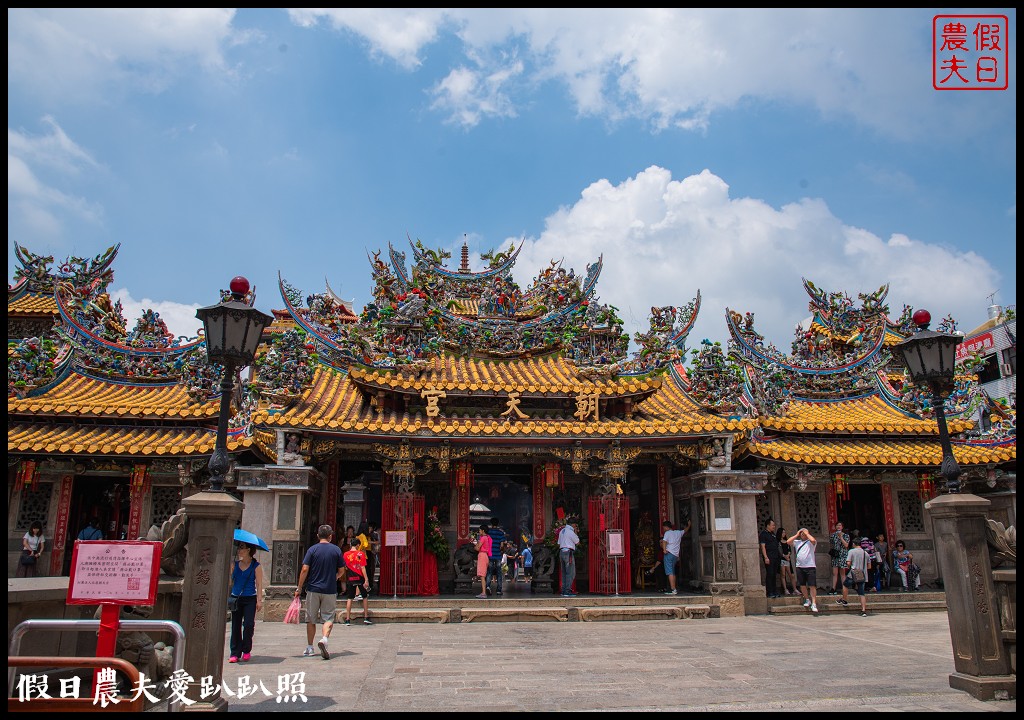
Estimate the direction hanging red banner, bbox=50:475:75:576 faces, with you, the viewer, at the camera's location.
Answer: facing the viewer

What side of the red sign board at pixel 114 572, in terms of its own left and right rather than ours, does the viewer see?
front

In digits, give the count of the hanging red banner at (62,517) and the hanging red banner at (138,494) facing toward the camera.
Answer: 2

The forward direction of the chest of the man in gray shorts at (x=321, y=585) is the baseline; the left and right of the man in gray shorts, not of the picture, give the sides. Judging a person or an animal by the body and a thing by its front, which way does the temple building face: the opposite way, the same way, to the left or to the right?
the opposite way

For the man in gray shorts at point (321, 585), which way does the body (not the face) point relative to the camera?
away from the camera

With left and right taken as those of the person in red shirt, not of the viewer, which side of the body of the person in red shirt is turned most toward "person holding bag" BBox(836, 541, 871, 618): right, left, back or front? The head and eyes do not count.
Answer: right

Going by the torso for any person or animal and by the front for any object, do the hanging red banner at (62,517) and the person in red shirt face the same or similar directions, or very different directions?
very different directions

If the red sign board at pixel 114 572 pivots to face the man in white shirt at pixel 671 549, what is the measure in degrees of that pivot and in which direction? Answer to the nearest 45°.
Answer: approximately 135° to its left

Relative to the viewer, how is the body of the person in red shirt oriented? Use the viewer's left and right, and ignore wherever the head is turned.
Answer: facing away from the viewer

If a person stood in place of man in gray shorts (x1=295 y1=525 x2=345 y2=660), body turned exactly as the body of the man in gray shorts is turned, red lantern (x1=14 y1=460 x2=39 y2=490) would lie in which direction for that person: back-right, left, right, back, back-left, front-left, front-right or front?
front-left

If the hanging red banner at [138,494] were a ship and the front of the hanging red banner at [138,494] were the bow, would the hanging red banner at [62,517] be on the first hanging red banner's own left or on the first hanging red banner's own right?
on the first hanging red banner's own right

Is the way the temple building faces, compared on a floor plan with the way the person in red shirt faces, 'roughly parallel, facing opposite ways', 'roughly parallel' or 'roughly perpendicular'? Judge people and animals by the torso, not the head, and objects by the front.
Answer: roughly parallel, facing opposite ways

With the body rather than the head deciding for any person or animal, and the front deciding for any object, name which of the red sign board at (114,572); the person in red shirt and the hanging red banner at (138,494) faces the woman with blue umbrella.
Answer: the hanging red banner

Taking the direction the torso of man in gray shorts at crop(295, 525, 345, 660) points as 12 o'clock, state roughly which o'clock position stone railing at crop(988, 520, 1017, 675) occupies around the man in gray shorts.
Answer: The stone railing is roughly at 4 o'clock from the man in gray shorts.

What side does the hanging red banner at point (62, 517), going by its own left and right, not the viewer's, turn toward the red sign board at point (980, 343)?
left

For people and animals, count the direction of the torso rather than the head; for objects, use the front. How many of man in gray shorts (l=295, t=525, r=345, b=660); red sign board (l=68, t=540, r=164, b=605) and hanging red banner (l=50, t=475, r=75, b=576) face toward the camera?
2

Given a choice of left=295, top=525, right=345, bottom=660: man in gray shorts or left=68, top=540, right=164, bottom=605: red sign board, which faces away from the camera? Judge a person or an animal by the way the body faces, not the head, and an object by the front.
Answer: the man in gray shorts
